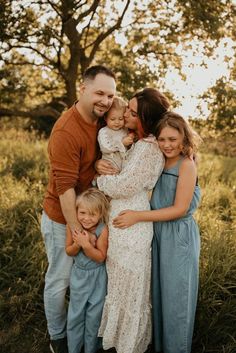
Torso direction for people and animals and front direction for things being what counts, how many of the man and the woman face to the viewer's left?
1

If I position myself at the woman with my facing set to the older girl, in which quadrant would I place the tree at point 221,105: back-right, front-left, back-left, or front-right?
front-left

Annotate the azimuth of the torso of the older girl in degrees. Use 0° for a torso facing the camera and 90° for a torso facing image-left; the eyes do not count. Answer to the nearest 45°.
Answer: approximately 45°

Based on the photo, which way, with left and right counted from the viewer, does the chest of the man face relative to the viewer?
facing the viewer and to the right of the viewer

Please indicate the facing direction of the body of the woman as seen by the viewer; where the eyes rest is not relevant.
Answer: to the viewer's left

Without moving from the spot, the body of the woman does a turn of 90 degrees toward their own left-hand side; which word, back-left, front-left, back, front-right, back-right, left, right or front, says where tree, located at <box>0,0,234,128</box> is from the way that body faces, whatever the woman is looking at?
back

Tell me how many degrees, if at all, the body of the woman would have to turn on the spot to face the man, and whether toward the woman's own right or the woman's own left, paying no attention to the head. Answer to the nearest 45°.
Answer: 0° — they already face them
